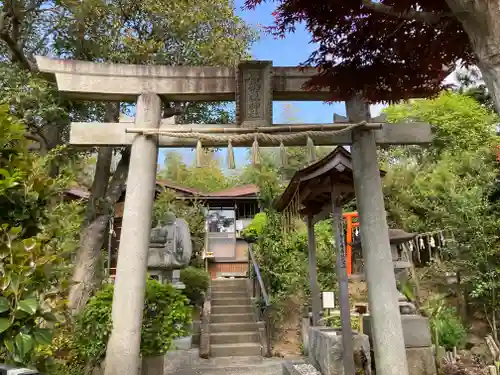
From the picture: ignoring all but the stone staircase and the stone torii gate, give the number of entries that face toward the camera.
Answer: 2

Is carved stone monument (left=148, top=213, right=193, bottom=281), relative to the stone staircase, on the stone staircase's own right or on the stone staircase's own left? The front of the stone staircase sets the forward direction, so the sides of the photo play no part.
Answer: on the stone staircase's own right

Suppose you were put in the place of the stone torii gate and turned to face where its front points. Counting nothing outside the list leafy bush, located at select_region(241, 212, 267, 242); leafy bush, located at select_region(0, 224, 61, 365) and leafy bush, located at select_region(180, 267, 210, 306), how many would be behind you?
2

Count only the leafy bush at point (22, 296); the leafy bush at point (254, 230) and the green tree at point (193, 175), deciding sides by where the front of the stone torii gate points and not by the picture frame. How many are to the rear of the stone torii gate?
2

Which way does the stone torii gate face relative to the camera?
toward the camera

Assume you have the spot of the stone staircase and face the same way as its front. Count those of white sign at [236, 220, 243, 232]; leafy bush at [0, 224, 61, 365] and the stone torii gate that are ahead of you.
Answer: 2

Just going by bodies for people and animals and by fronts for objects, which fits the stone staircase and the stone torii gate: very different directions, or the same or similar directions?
same or similar directions

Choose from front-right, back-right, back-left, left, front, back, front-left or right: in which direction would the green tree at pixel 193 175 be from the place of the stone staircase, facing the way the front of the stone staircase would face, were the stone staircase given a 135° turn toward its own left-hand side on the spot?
front-left

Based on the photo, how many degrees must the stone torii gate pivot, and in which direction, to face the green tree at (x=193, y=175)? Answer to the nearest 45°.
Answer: approximately 180°

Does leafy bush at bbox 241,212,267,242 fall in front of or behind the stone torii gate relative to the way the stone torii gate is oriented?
behind

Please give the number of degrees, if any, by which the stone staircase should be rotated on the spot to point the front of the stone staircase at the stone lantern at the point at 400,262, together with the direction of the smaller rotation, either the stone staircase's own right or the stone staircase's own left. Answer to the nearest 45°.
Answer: approximately 45° to the stone staircase's own left

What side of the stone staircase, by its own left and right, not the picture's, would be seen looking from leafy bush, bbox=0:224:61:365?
front

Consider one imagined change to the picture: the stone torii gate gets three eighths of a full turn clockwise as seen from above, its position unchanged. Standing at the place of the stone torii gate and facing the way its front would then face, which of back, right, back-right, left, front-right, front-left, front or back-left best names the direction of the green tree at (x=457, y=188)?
right

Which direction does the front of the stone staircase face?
toward the camera

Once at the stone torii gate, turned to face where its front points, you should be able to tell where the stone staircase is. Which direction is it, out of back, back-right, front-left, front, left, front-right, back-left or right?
back
